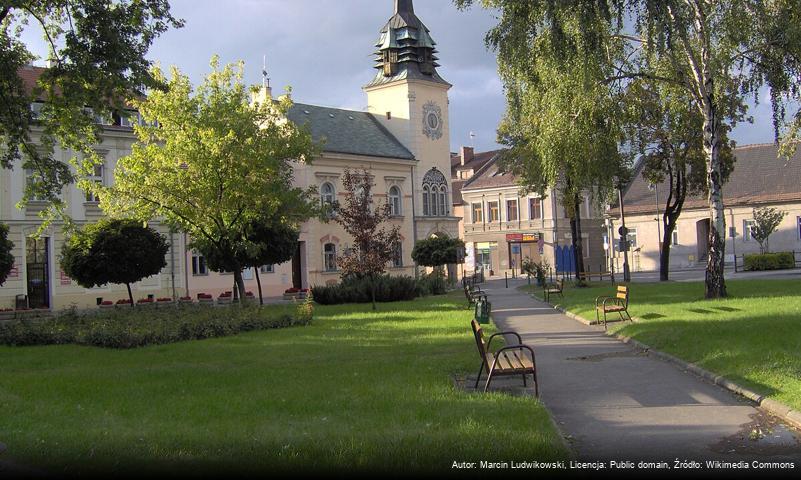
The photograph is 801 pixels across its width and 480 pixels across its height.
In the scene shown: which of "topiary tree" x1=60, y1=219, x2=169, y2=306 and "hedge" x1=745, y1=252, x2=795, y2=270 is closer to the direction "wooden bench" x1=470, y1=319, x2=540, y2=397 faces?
the hedge

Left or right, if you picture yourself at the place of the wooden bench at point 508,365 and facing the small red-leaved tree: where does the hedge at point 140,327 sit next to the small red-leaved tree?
left

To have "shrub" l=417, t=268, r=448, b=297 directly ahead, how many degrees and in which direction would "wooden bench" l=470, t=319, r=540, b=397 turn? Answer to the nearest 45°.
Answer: approximately 90° to its left

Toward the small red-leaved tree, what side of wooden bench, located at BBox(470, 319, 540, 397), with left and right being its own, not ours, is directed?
left

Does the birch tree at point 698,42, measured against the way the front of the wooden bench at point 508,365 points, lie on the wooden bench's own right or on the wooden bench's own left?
on the wooden bench's own left

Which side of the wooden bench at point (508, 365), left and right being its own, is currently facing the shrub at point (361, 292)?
left

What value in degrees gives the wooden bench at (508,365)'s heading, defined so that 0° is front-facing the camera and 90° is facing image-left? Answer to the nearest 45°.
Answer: approximately 270°

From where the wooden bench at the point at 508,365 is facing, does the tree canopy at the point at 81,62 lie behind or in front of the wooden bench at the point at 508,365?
behind

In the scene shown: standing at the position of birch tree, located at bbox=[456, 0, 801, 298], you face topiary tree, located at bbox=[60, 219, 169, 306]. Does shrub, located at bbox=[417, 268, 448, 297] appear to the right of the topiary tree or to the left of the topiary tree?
right

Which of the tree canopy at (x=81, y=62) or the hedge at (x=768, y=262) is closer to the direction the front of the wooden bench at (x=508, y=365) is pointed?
the hedge

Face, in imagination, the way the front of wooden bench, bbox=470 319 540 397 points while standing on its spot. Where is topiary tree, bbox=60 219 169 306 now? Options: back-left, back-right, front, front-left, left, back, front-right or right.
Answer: back-left
